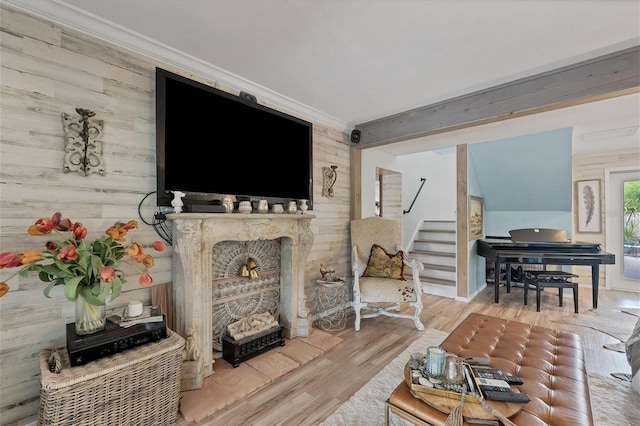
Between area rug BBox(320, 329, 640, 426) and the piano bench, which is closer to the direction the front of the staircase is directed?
the area rug

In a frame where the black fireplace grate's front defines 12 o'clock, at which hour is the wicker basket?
The wicker basket is roughly at 3 o'clock from the black fireplace grate.

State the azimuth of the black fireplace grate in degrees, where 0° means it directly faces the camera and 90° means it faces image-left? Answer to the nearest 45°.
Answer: approximately 315°

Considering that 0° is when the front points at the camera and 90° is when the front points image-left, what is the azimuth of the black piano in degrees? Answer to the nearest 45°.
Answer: approximately 0°

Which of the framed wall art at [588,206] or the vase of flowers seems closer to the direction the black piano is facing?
the vase of flowers

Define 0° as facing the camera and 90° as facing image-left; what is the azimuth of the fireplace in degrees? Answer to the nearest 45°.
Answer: approximately 315°

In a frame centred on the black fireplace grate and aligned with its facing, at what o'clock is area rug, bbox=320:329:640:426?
The area rug is roughly at 12 o'clock from the black fireplace grate.

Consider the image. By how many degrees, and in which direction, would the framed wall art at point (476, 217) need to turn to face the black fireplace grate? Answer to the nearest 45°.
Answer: approximately 90° to its right

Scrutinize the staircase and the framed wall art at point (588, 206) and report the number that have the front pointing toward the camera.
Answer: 2

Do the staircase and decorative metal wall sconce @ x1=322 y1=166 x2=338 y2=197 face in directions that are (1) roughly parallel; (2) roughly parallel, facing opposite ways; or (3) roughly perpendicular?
roughly perpendicular
